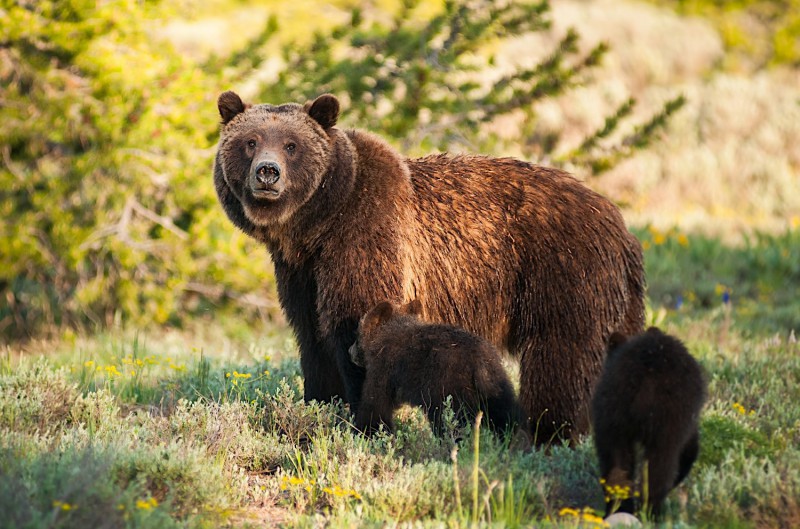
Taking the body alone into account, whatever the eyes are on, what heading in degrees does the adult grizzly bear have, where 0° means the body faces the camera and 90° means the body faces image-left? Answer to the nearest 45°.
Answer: approximately 90°

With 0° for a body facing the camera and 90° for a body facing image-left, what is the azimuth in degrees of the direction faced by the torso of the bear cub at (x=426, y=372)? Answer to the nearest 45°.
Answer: approximately 90°

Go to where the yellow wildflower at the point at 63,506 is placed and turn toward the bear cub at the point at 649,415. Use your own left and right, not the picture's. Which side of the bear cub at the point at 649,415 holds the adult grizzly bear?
left

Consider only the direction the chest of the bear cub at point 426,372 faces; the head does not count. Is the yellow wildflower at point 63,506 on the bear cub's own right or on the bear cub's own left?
on the bear cub's own left

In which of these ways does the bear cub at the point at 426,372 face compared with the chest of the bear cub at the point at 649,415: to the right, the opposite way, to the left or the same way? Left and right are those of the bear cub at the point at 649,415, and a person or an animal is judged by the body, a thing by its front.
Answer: to the left

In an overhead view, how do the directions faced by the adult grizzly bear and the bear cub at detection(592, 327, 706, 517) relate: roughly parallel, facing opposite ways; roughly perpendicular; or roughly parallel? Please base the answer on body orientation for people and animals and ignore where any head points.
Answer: roughly perpendicular

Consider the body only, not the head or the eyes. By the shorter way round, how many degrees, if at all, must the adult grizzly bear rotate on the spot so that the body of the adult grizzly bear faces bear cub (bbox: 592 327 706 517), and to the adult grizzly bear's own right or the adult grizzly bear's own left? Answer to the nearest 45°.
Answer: approximately 135° to the adult grizzly bear's own left

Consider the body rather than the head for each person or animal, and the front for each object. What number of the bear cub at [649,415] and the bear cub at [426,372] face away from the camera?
1

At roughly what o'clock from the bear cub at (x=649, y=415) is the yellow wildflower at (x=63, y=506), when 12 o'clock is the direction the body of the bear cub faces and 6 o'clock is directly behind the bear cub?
The yellow wildflower is roughly at 8 o'clock from the bear cub.

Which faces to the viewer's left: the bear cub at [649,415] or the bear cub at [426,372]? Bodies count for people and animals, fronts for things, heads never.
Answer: the bear cub at [426,372]

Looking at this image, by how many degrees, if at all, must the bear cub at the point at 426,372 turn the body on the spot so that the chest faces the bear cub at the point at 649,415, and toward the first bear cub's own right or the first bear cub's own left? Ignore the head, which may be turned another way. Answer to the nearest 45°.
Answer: approximately 135° to the first bear cub's own left

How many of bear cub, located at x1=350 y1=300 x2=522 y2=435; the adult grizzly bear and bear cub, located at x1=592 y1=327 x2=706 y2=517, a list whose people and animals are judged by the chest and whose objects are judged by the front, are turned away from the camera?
1

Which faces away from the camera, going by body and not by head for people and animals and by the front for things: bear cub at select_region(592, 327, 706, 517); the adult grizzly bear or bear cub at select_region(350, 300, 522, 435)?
bear cub at select_region(592, 327, 706, 517)

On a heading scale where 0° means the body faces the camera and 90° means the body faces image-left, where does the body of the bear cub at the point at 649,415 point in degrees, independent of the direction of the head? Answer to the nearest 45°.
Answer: approximately 180°

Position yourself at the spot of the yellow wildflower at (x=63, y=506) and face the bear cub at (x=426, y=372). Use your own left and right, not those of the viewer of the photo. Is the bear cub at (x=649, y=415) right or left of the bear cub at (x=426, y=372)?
right
